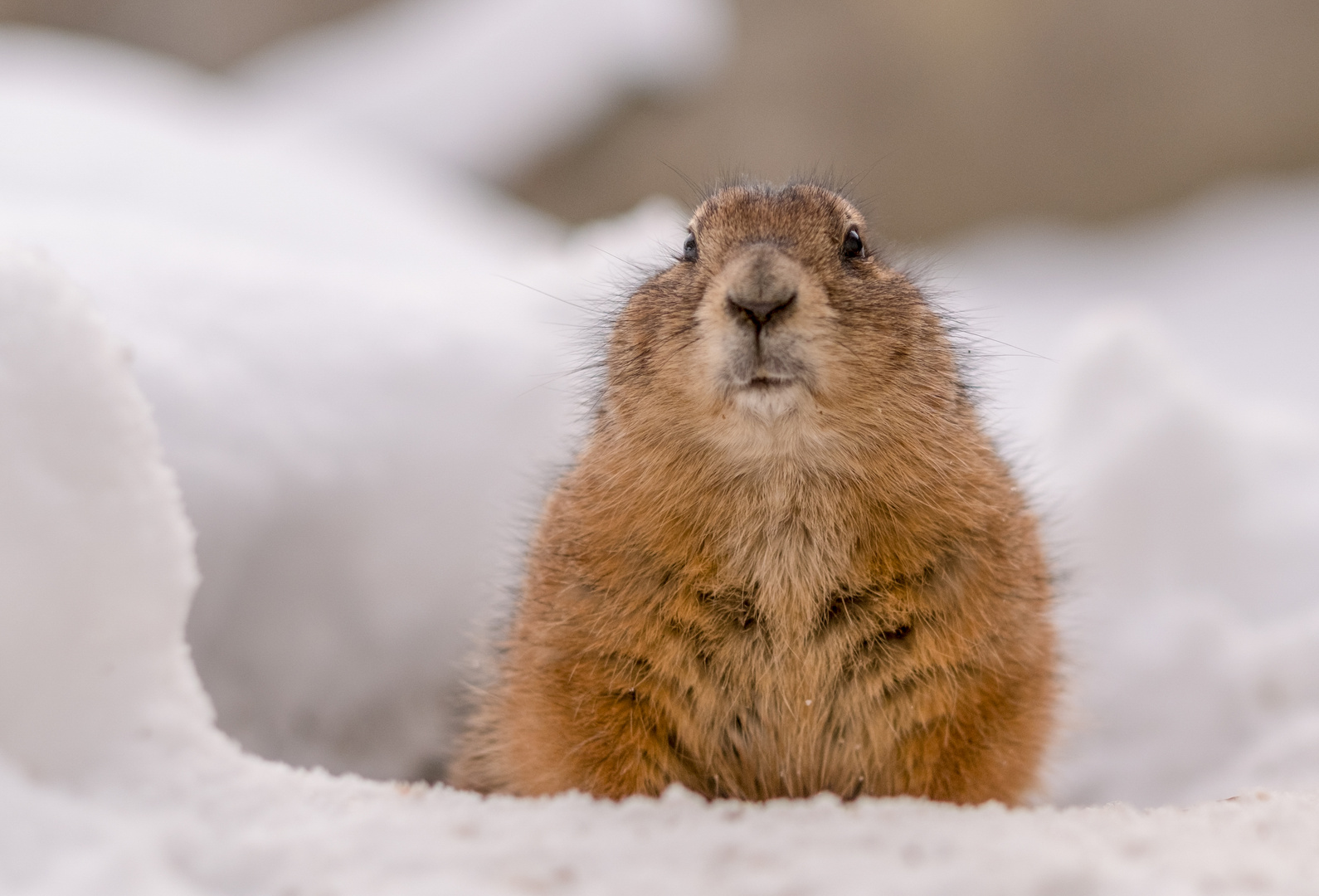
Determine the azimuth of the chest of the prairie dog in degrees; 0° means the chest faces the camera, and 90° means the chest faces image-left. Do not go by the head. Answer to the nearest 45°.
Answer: approximately 0°

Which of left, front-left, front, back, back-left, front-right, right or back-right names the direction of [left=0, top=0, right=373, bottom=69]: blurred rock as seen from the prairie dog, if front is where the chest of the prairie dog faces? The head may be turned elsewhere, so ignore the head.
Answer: back-right

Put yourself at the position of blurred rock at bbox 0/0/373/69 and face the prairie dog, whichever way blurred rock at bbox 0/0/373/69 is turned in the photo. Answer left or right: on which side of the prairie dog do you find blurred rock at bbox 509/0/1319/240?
left
